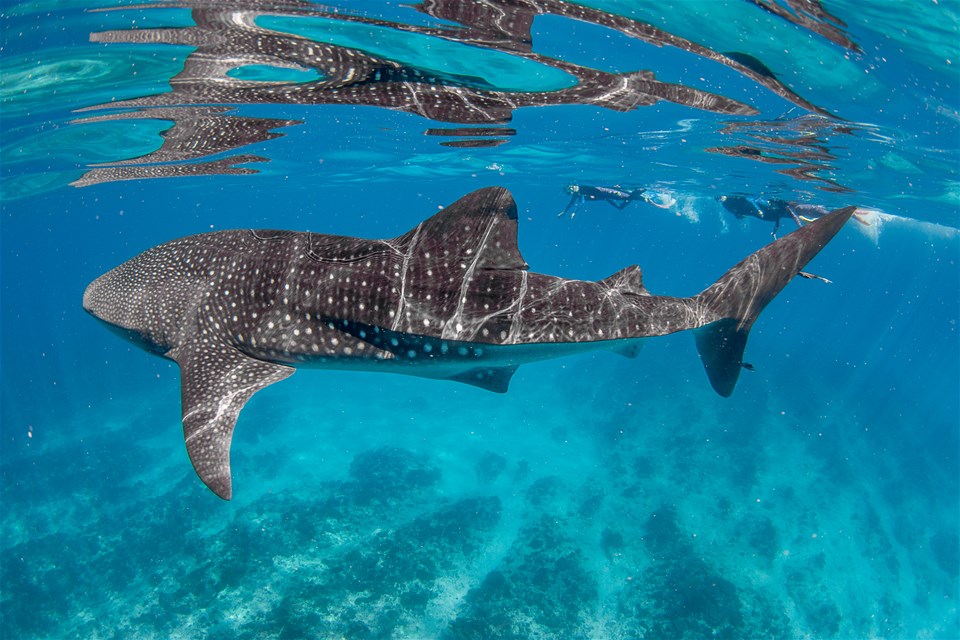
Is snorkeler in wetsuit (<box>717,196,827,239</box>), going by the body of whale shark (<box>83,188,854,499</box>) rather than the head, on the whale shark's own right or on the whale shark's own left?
on the whale shark's own right

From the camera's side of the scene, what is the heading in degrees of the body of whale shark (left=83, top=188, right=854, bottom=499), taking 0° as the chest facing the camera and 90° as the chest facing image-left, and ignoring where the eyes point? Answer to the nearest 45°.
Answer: approximately 90°
